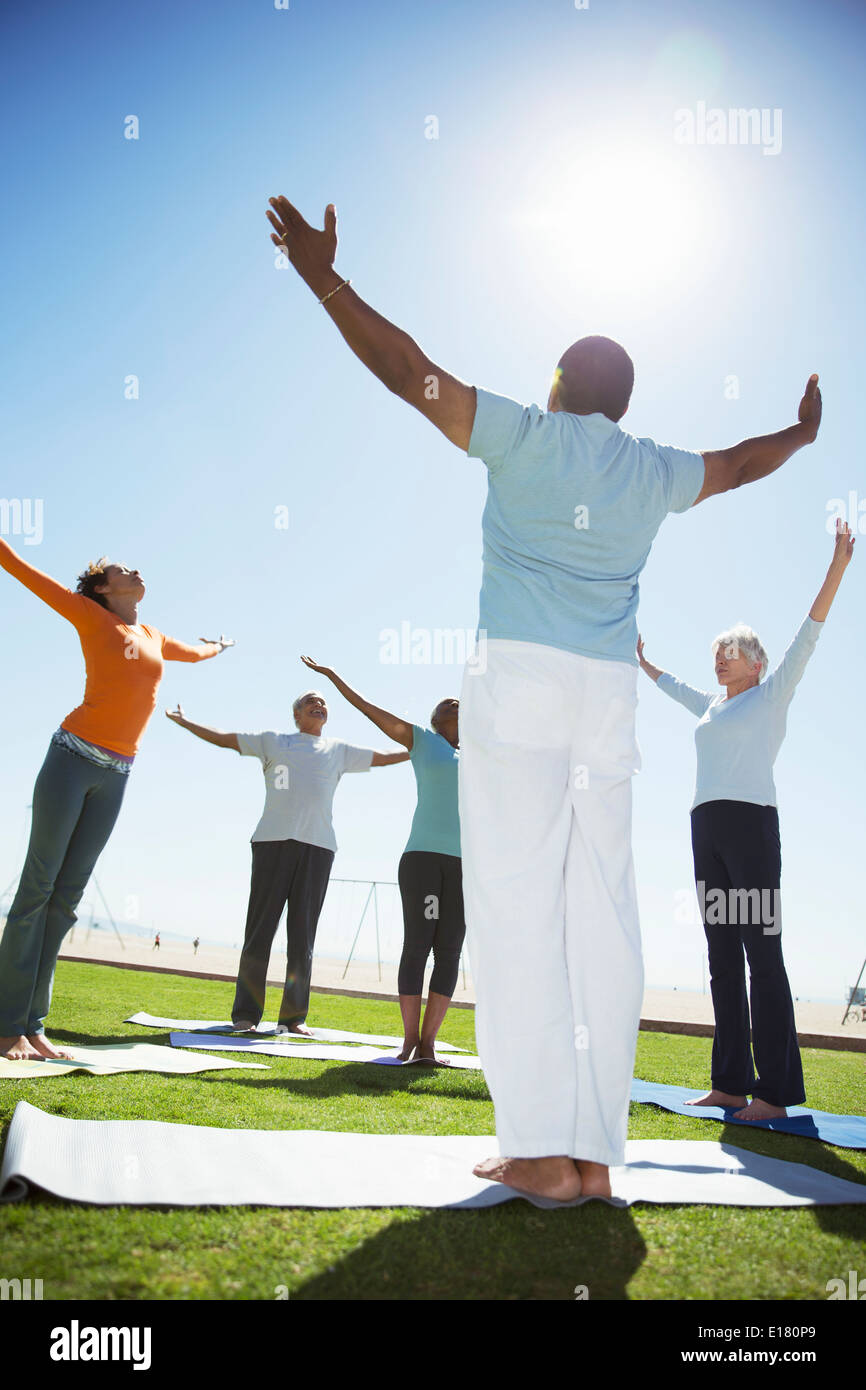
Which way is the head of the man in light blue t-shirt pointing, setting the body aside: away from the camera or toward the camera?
away from the camera

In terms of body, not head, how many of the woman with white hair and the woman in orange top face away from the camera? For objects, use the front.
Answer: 0

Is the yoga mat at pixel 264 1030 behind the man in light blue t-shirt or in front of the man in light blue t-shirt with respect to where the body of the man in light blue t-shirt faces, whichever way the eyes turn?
in front

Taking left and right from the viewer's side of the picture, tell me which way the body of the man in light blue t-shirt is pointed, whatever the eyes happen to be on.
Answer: facing away from the viewer and to the left of the viewer

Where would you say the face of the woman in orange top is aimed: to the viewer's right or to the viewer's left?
to the viewer's right

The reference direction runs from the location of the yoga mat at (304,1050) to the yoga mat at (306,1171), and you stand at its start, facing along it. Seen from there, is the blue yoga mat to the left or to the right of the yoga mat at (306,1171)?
left

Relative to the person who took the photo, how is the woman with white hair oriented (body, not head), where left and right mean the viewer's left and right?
facing the viewer and to the left of the viewer

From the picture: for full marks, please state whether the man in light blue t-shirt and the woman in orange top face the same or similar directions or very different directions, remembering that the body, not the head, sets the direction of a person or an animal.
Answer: very different directions

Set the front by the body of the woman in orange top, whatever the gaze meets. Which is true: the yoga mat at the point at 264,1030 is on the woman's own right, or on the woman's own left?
on the woman's own left

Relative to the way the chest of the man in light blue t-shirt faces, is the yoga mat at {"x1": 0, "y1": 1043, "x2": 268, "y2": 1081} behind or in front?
in front

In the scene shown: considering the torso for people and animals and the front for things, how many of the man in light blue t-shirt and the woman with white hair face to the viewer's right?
0

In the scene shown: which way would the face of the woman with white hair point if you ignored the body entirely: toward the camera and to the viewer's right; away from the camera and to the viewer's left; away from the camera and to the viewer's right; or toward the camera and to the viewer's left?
toward the camera and to the viewer's left
